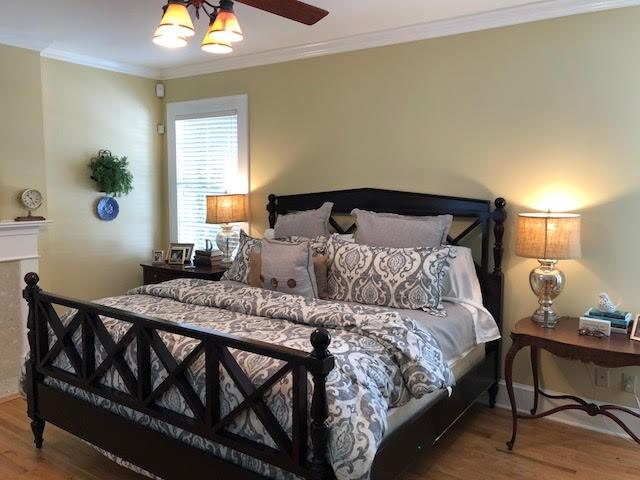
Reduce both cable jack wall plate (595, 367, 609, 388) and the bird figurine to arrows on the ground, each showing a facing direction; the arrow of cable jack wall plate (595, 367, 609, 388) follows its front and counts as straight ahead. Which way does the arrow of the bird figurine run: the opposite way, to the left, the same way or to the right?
to the right

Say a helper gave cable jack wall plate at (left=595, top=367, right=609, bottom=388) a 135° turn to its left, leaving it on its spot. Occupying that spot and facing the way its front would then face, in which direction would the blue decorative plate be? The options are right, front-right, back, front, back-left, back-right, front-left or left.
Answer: back-left

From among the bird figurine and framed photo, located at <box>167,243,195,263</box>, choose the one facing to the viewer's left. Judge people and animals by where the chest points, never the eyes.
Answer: the bird figurine

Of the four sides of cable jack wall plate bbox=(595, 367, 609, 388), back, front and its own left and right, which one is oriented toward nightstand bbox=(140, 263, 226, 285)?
right

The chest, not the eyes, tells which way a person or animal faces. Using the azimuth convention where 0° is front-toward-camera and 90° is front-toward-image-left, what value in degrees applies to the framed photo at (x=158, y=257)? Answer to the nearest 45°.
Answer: approximately 0°

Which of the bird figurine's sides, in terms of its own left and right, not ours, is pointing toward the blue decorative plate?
front

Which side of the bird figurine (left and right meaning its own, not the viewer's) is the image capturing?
left

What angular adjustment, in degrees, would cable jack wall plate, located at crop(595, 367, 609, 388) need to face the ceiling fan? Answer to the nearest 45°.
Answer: approximately 45° to its right

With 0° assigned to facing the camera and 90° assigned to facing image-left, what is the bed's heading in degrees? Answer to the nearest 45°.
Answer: approximately 45°

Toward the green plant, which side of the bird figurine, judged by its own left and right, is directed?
front

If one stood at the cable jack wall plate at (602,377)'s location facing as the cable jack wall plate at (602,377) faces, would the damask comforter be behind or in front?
in front

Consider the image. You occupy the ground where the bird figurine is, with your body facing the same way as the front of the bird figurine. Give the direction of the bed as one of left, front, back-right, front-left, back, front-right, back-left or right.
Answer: front-left

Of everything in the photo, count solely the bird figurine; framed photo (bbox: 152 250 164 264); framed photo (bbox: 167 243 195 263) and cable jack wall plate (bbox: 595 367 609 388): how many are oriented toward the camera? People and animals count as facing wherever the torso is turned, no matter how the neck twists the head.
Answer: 3

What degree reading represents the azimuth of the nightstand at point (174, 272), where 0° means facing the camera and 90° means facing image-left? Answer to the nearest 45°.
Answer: approximately 45°
